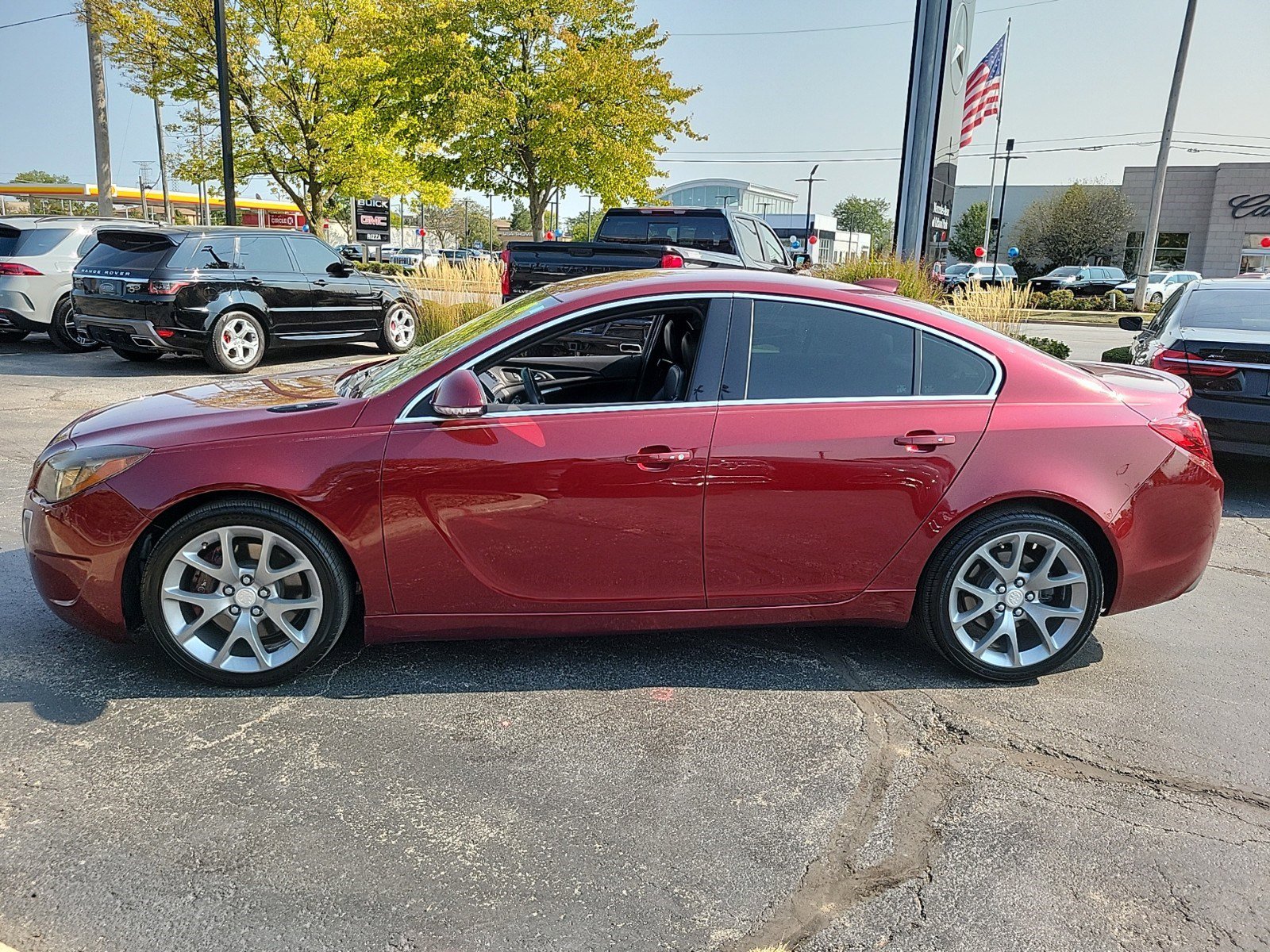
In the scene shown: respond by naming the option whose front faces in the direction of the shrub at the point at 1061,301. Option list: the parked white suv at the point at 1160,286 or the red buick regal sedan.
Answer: the parked white suv

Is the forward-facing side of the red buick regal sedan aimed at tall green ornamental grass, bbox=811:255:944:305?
no

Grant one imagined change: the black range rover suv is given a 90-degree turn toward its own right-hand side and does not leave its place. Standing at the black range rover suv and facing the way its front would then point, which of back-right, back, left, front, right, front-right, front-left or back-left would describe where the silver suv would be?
back

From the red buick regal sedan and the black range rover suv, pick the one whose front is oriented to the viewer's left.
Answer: the red buick regal sedan

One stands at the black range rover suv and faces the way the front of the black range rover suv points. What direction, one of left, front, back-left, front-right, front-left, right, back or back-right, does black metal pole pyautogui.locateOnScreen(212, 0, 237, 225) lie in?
front-left

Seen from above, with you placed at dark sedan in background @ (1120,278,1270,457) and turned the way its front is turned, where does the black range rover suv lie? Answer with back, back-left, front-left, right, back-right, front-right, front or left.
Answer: front-left

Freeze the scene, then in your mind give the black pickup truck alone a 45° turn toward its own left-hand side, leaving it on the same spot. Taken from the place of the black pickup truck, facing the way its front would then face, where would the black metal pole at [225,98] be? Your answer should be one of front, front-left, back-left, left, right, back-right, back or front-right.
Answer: front-left

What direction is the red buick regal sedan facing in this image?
to the viewer's left

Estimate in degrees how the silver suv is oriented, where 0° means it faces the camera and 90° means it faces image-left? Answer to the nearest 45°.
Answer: approximately 225°

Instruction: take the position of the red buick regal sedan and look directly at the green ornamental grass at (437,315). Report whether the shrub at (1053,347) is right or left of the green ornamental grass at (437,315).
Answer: right

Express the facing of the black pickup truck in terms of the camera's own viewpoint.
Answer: facing away from the viewer and to the right of the viewer
